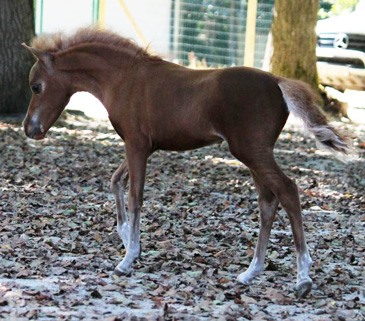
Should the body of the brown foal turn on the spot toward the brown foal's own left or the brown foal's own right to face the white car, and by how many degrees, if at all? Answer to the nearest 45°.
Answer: approximately 90° to the brown foal's own right

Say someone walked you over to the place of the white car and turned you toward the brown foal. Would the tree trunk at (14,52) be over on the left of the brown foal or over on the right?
right

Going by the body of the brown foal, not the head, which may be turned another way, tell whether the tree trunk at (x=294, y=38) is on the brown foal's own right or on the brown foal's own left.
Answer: on the brown foal's own right

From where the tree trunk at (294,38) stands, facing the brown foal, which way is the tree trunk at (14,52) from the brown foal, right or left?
right

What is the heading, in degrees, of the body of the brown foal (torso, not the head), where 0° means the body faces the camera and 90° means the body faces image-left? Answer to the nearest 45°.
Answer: approximately 90°

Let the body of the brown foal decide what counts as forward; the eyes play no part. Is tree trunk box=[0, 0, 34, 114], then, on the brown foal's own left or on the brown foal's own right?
on the brown foal's own right
